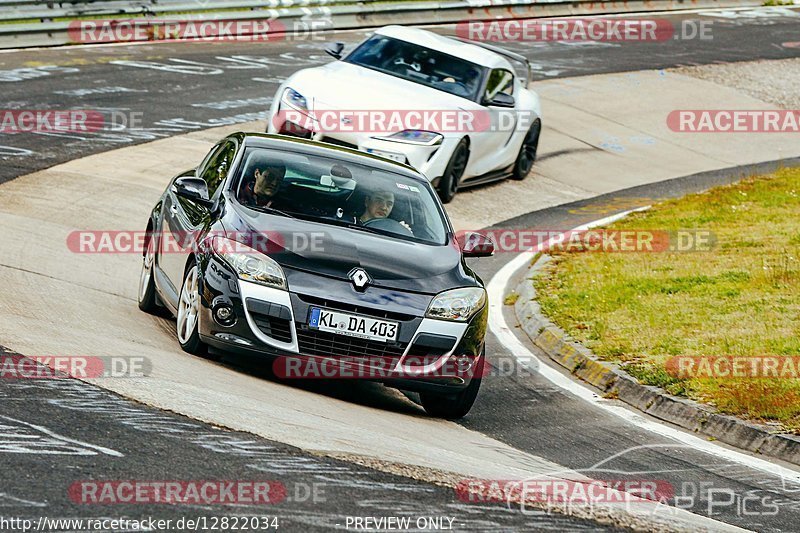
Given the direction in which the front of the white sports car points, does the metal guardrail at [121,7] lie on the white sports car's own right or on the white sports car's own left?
on the white sports car's own right

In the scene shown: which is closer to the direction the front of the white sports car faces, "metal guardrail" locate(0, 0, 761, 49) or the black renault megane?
the black renault megane

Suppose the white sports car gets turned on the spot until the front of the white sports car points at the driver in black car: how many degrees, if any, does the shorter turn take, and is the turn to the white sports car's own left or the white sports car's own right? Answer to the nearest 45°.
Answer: approximately 45° to the white sports car's own left

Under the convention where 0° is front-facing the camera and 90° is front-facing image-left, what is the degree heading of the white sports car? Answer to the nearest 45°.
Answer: approximately 45°

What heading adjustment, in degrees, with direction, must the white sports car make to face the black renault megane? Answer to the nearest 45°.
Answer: approximately 45° to its left

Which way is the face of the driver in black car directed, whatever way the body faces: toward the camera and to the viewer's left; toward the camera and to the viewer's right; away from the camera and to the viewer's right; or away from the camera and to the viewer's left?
toward the camera and to the viewer's right
